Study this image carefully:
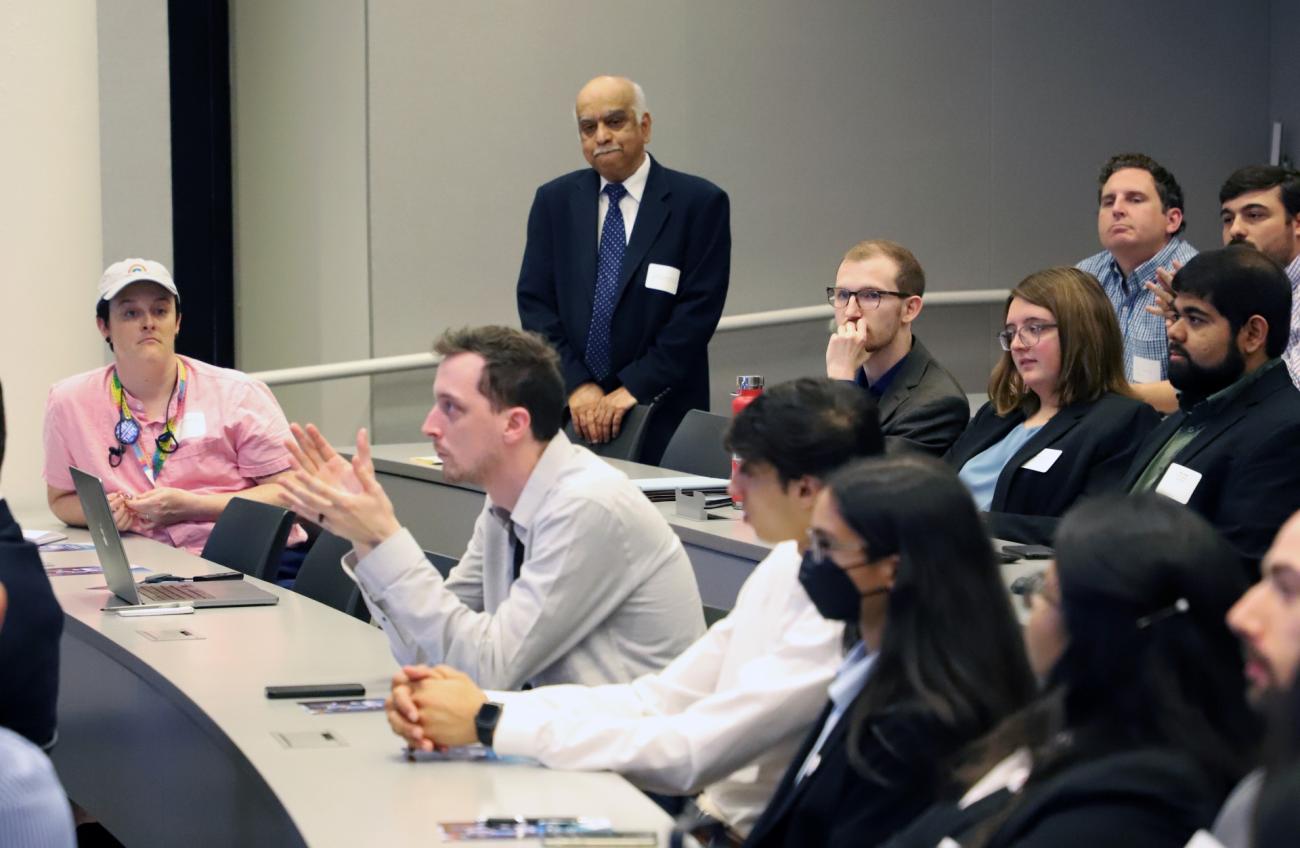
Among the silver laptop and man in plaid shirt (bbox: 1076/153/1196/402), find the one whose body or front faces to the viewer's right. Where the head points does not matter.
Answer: the silver laptop

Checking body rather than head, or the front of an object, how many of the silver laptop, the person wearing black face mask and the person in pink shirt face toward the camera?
1

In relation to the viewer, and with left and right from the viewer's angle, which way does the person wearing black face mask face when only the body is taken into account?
facing to the left of the viewer

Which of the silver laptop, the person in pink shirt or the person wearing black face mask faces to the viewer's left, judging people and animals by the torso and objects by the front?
the person wearing black face mask

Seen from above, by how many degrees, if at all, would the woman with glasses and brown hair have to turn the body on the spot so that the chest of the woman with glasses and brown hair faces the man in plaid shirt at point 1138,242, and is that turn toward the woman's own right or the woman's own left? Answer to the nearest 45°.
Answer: approximately 135° to the woman's own right

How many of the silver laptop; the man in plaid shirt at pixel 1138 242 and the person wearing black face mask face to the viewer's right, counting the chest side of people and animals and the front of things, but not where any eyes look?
1

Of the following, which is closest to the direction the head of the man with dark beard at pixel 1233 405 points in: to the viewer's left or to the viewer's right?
to the viewer's left

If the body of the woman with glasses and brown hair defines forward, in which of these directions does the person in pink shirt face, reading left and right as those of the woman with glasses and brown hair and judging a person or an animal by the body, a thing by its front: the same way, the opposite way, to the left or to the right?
to the left

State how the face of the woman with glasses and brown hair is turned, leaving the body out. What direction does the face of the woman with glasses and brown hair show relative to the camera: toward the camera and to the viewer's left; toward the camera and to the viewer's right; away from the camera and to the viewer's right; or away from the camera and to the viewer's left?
toward the camera and to the viewer's left

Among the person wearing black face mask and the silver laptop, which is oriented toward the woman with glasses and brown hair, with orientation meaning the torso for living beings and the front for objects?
the silver laptop

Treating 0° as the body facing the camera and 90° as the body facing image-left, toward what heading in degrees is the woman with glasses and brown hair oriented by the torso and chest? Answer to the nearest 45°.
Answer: approximately 45°

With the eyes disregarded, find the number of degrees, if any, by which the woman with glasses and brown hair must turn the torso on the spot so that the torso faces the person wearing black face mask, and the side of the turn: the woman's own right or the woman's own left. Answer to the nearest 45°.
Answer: approximately 45° to the woman's own left

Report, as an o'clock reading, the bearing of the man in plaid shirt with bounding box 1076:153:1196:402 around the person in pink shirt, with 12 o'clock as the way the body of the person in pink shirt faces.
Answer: The man in plaid shirt is roughly at 9 o'clock from the person in pink shirt.

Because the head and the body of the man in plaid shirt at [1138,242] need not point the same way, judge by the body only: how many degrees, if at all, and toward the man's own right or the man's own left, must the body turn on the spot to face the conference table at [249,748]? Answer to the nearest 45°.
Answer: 0° — they already face it

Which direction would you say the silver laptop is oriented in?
to the viewer's right

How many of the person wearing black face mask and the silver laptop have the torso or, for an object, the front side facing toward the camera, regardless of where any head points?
0
